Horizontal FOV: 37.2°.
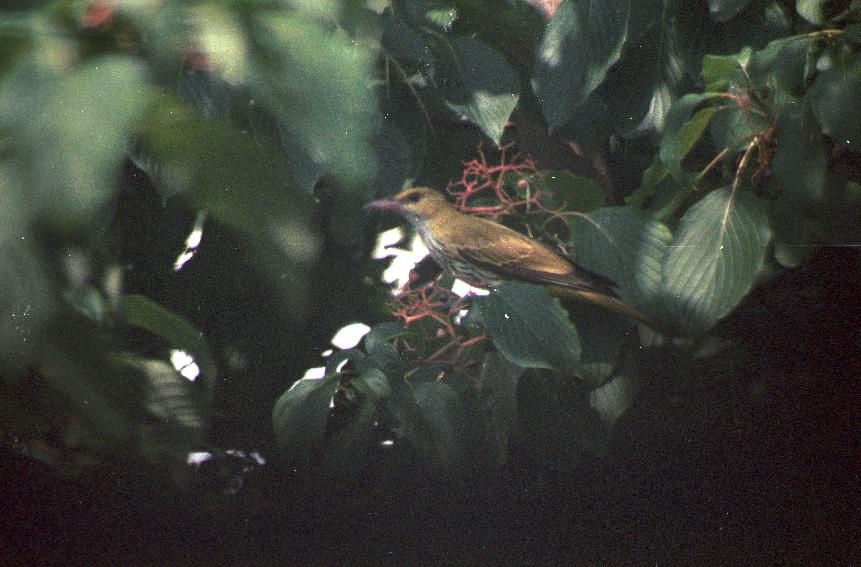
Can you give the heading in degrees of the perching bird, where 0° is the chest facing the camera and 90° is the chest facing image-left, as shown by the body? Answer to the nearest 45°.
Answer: approximately 90°
